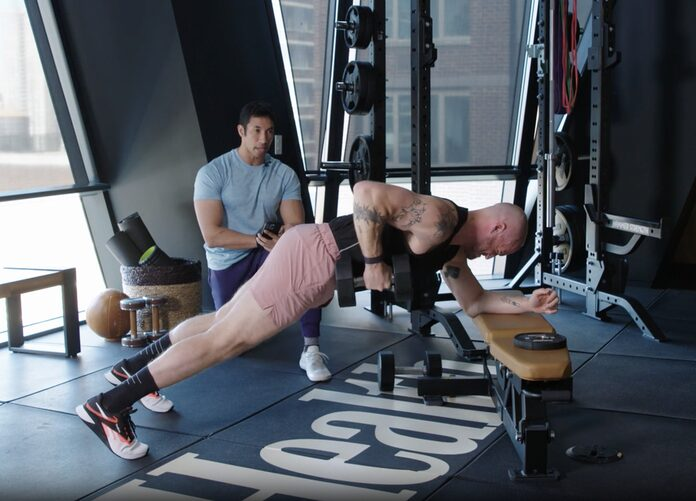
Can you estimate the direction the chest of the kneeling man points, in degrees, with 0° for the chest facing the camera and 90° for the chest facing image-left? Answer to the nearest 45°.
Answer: approximately 315°

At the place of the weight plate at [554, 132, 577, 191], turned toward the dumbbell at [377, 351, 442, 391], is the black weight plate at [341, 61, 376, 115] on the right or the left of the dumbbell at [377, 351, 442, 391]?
right

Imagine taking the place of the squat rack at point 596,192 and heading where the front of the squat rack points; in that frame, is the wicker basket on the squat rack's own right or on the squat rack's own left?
on the squat rack's own right

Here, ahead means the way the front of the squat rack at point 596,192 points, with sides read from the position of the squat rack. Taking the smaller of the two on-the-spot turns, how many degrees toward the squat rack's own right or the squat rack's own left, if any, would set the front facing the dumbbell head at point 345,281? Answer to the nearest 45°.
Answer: approximately 45° to the squat rack's own right

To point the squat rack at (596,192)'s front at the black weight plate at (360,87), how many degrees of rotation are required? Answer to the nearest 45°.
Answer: approximately 90° to its right

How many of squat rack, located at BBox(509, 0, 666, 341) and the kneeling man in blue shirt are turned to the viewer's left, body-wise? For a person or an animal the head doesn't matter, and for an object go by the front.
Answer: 0

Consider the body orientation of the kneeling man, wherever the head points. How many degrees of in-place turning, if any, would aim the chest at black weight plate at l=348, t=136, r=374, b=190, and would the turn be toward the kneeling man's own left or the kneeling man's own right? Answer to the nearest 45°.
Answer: approximately 90° to the kneeling man's own left

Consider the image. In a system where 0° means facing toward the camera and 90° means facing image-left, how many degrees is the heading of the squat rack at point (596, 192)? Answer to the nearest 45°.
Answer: approximately 315°
